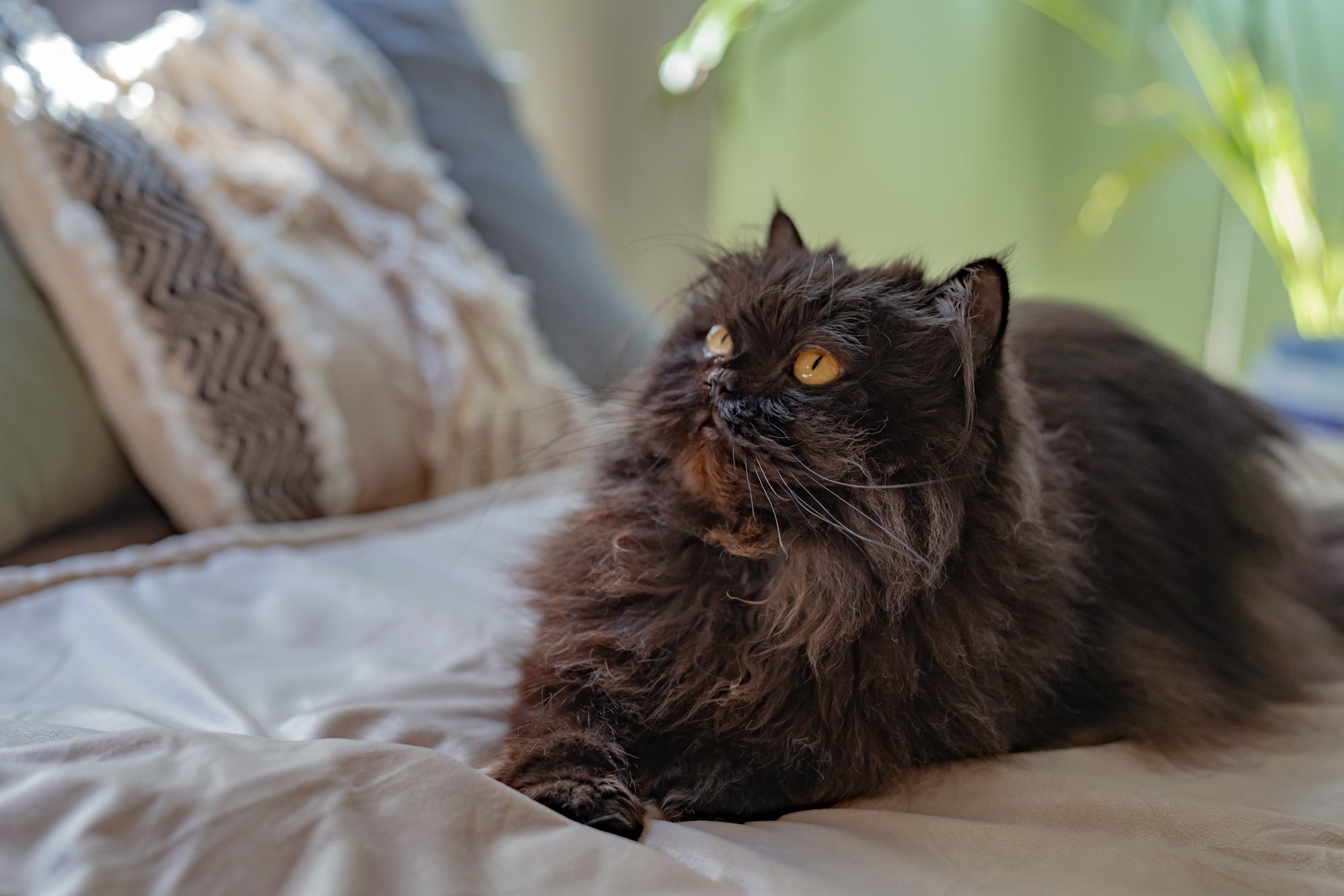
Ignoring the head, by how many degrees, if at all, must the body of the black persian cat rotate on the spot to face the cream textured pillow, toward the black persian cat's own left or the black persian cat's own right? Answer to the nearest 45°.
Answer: approximately 90° to the black persian cat's own right

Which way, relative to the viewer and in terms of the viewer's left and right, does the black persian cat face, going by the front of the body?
facing the viewer and to the left of the viewer
